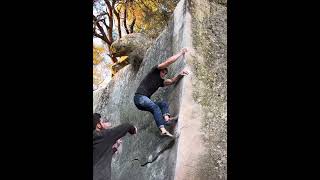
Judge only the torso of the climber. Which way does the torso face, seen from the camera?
to the viewer's right
